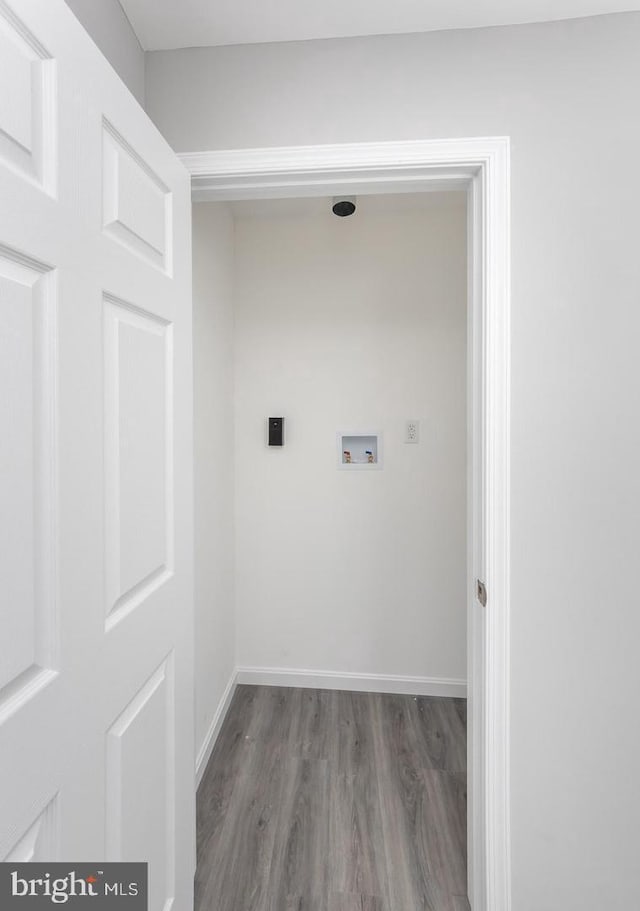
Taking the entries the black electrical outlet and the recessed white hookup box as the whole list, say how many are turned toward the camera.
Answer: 2

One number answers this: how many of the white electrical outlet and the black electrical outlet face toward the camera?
2

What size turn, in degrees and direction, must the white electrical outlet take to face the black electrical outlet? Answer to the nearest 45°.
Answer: approximately 90° to its right

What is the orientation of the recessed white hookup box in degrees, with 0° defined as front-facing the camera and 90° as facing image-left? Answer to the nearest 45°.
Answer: approximately 0°
